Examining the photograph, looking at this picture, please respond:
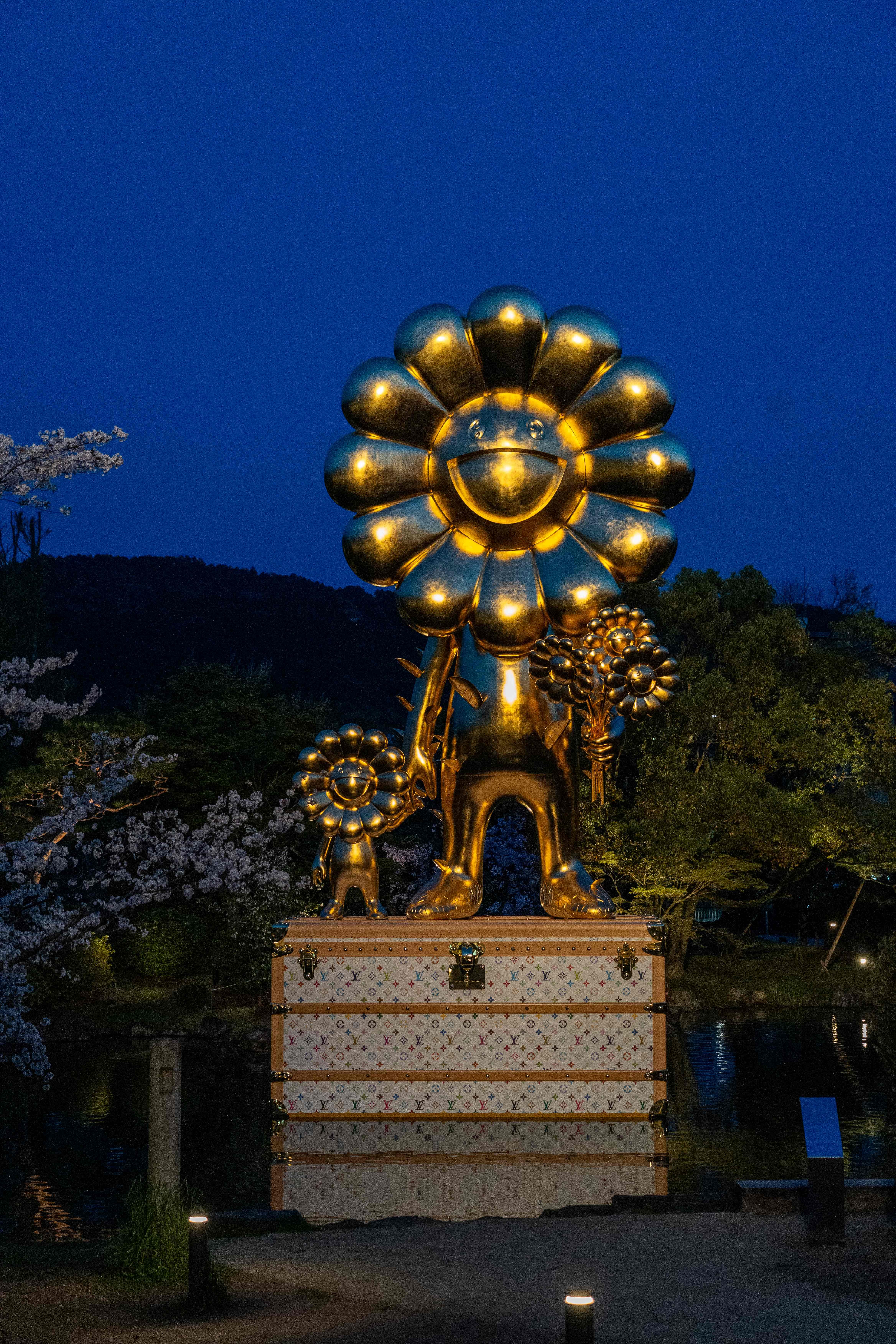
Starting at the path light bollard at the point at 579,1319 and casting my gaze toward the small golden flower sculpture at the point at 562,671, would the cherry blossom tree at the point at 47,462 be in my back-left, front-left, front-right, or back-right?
front-left

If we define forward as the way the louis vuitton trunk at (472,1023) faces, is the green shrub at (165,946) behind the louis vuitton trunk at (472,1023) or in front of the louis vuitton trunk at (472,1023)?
behind

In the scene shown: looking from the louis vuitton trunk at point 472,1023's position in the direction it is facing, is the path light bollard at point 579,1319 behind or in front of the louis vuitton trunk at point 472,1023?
in front

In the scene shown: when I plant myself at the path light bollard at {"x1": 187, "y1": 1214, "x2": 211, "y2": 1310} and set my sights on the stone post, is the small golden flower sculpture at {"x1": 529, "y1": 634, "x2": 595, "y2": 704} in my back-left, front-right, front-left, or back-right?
front-right

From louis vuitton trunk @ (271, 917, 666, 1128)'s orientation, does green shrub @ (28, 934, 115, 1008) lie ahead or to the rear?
to the rear

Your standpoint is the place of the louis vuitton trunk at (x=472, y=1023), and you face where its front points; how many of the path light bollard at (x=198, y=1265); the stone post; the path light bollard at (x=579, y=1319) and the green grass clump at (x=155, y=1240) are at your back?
0

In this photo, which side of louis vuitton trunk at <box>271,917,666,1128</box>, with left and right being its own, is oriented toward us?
front

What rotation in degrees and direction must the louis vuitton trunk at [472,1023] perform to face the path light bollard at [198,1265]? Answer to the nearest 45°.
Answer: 0° — it already faces it
